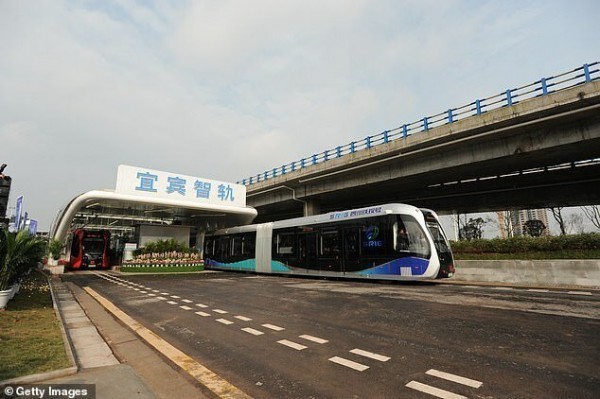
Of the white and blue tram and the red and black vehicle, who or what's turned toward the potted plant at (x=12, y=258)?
the red and black vehicle

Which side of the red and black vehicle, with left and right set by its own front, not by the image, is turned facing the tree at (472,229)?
left

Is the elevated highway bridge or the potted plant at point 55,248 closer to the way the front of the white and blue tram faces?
the elevated highway bridge

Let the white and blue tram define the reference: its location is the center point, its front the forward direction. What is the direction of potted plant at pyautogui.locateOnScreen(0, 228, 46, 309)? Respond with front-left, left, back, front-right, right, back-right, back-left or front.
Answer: right

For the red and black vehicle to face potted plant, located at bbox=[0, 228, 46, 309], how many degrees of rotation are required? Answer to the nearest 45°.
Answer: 0° — it already faces it

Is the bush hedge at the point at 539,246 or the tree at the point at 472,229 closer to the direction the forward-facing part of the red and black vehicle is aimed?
the bush hedge

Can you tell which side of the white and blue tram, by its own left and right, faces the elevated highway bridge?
left

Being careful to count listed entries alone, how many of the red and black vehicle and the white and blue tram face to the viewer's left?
0

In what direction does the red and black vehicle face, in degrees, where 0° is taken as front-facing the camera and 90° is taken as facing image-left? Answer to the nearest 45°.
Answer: approximately 0°

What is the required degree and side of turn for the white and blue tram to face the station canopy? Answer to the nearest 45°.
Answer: approximately 180°

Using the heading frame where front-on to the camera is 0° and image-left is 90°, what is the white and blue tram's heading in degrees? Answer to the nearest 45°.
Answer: approximately 315°

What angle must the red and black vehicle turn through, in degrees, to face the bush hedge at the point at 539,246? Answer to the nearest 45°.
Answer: approximately 45° to its left

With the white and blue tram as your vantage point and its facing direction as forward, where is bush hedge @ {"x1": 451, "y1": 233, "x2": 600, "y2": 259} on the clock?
The bush hedge is roughly at 10 o'clock from the white and blue tram.

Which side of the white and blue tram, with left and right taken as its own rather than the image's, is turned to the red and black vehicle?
back
